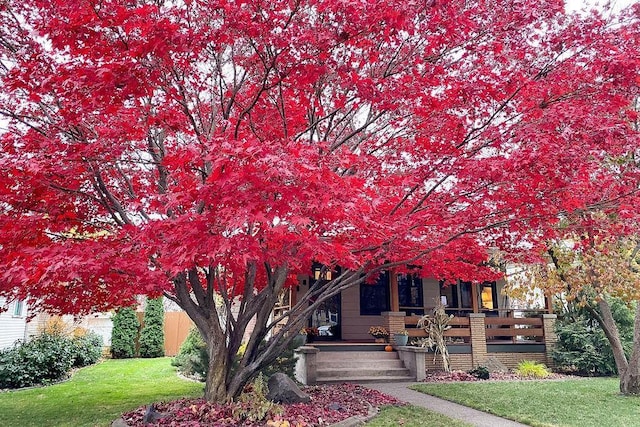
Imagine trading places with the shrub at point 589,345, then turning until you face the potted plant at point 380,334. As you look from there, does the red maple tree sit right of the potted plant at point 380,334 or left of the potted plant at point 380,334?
left

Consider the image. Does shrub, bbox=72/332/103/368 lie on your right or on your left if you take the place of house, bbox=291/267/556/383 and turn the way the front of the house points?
on your right

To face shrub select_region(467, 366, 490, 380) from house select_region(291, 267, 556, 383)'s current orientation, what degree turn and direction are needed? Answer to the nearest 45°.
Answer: approximately 45° to its left

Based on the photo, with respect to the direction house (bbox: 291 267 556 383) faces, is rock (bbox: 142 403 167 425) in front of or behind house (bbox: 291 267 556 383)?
in front

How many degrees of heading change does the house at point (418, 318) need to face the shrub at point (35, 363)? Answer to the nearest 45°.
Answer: approximately 45° to its right

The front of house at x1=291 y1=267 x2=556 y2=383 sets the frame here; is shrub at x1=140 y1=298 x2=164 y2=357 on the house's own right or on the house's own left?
on the house's own right

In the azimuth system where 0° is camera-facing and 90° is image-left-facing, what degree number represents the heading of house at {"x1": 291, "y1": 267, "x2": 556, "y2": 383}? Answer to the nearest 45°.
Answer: approximately 0°

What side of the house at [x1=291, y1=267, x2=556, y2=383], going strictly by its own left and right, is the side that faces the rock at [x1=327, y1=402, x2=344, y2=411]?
front

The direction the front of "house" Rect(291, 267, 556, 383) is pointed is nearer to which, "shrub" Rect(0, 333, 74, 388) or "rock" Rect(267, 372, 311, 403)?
the rock

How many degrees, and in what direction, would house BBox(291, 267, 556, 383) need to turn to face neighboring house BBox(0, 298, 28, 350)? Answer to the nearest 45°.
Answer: approximately 90° to its right
